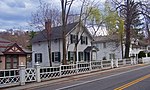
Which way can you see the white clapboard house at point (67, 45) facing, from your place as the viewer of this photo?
facing the viewer and to the right of the viewer

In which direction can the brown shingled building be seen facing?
toward the camera

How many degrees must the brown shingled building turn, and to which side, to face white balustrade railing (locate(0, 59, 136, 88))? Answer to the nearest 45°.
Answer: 0° — it already faces it

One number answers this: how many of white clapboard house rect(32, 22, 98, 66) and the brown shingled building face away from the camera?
0

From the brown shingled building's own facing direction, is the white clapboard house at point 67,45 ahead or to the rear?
to the rear

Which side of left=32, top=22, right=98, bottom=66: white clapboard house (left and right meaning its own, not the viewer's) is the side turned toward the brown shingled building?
right

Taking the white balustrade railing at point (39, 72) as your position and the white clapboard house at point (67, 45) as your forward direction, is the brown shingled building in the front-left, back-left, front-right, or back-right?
front-left

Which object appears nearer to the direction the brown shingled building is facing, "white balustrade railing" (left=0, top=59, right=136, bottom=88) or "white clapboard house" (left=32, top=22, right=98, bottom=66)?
the white balustrade railing
